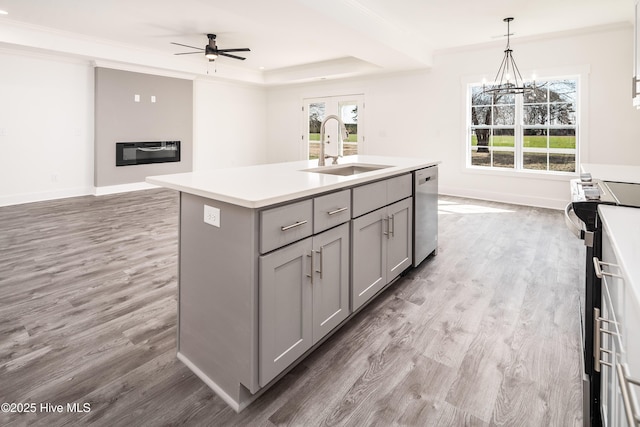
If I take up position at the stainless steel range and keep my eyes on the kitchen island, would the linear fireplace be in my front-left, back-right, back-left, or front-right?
front-right

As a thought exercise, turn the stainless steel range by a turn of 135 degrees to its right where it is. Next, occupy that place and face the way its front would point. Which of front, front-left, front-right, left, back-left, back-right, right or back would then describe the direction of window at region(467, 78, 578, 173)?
front-left

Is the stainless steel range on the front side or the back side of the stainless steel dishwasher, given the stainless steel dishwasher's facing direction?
on the front side

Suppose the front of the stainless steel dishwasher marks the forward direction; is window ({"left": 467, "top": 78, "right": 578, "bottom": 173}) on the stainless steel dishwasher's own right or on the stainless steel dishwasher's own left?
on the stainless steel dishwasher's own left

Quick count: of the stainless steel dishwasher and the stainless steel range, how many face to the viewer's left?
1

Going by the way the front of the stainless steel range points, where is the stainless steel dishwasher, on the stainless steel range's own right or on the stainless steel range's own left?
on the stainless steel range's own right

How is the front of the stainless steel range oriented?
to the viewer's left

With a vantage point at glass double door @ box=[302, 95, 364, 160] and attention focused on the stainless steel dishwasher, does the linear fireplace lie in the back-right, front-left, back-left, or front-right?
front-right
